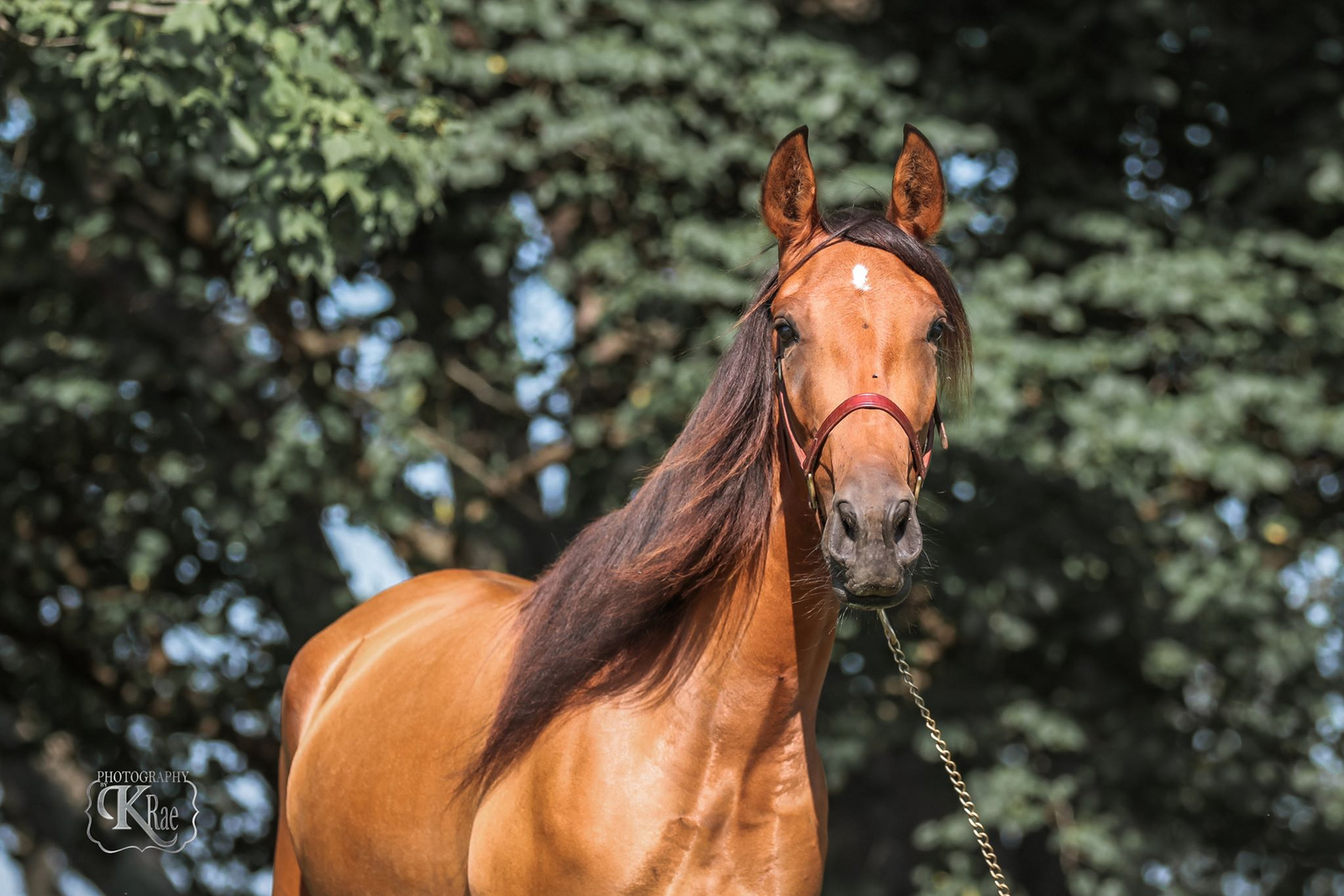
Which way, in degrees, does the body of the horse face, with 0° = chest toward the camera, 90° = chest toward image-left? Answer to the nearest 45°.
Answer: approximately 315°
